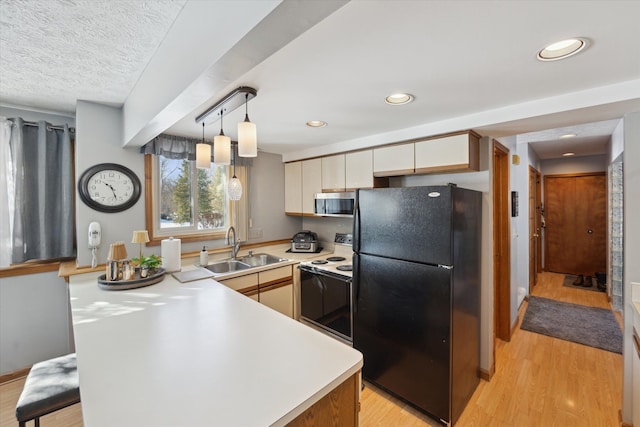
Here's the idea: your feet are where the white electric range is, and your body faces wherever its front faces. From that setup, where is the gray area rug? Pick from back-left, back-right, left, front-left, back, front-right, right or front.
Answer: back-left

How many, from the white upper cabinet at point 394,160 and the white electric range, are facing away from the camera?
0

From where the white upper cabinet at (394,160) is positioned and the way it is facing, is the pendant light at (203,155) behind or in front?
in front

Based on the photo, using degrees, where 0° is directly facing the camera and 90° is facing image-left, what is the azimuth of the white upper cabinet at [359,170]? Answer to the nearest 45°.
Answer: approximately 45°

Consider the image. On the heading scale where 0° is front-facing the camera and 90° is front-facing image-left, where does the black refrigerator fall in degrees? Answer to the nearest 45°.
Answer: approximately 45°

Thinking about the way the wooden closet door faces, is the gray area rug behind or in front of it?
in front

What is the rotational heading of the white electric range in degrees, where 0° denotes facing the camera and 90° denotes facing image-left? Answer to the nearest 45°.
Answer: approximately 45°

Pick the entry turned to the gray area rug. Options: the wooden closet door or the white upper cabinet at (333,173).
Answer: the wooden closet door

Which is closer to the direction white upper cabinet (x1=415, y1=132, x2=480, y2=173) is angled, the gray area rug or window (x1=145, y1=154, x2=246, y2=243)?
the window

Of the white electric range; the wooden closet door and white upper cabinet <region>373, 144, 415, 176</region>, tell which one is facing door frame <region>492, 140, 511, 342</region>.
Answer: the wooden closet door

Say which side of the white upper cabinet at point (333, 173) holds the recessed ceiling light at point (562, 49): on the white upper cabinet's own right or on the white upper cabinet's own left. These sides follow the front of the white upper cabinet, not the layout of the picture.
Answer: on the white upper cabinet's own left

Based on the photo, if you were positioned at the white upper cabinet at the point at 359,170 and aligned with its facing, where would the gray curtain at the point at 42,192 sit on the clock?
The gray curtain is roughly at 1 o'clock from the white upper cabinet.
